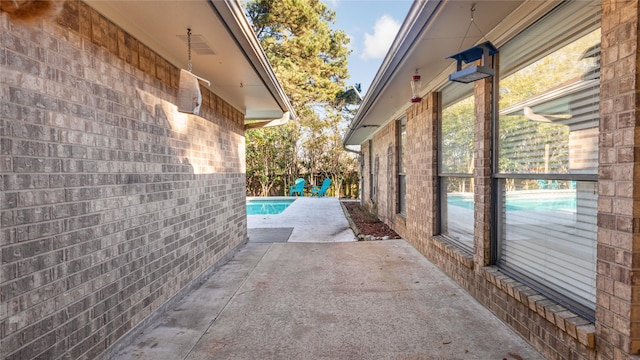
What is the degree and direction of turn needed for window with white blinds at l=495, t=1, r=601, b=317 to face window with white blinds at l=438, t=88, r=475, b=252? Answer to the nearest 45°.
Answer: approximately 90° to its right

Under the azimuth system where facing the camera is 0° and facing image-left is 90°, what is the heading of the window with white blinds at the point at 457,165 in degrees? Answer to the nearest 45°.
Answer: approximately 45°

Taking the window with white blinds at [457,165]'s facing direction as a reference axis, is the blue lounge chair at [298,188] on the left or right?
on its right

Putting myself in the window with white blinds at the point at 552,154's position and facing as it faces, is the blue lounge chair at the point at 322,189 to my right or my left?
on my right

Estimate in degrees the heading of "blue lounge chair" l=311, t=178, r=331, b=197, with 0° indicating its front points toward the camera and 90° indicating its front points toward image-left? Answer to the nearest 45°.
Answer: approximately 45°

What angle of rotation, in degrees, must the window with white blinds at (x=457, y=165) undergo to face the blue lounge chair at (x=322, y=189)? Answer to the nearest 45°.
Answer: approximately 90° to its right

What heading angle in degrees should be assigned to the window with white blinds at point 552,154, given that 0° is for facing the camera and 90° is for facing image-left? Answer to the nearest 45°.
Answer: approximately 45°

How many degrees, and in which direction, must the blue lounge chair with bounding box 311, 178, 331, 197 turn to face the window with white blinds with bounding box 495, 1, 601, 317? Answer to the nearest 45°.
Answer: approximately 45° to its left
